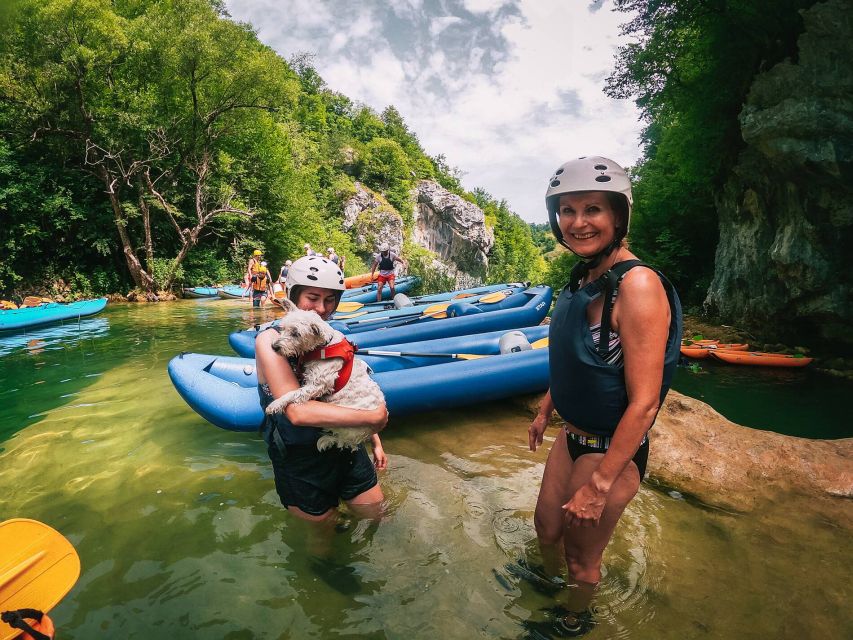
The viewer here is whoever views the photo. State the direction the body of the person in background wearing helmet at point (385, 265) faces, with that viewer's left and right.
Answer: facing the viewer

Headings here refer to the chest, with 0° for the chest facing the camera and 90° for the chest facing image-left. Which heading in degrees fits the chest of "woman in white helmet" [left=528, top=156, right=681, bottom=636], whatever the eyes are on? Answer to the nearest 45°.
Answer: approximately 45°

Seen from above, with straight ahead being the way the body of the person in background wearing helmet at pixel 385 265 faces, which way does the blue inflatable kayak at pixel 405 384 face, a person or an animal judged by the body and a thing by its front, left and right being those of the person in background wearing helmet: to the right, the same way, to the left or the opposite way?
to the right

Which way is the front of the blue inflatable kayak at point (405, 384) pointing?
to the viewer's left

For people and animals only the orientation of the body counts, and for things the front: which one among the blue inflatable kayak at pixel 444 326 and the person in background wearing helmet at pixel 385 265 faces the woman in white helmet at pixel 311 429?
the person in background wearing helmet

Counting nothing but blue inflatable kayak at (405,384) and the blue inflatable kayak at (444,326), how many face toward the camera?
0

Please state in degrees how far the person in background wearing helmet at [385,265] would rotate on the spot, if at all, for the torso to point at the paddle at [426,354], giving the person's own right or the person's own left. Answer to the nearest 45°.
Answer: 0° — they already face it

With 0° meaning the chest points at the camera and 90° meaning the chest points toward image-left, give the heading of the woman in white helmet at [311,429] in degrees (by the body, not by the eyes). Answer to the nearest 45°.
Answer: approximately 315°

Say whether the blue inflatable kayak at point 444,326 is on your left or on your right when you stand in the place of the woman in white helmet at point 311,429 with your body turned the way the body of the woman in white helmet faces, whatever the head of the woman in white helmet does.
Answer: on your left

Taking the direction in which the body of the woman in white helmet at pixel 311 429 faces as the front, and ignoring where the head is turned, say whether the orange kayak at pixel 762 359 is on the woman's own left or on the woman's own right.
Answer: on the woman's own left

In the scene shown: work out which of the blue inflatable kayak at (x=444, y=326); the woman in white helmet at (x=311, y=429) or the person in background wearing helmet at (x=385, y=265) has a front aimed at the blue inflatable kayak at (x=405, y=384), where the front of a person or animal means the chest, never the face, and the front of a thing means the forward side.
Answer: the person in background wearing helmet

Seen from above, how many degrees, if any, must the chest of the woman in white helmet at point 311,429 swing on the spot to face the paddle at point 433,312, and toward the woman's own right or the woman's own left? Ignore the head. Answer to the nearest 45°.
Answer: approximately 135° to the woman's own left

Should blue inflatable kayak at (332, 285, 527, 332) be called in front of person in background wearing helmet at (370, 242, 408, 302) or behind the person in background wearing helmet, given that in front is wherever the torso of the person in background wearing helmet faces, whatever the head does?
in front
